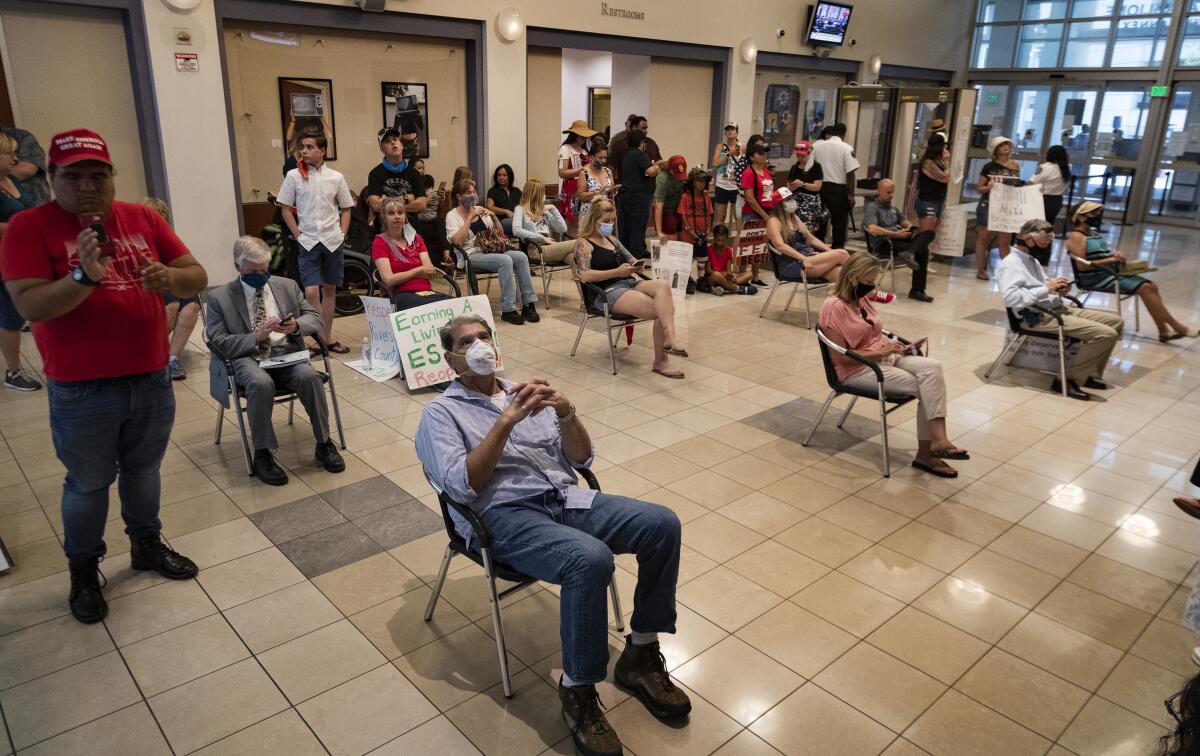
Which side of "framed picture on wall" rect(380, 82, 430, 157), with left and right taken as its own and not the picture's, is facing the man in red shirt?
front

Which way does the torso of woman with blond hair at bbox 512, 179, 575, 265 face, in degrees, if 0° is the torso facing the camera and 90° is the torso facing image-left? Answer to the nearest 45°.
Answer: approximately 315°

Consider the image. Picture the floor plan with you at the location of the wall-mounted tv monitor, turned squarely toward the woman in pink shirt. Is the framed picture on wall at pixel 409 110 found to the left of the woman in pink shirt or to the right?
right

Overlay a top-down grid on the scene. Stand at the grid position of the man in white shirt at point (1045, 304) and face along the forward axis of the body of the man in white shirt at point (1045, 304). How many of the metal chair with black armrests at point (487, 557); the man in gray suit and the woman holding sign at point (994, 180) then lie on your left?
1

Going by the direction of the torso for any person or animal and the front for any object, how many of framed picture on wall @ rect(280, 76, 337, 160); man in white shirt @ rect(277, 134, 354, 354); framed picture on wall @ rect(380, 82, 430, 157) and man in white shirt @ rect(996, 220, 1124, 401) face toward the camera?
3

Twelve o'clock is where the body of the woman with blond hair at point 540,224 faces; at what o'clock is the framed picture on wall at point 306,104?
The framed picture on wall is roughly at 5 o'clock from the woman with blond hair.

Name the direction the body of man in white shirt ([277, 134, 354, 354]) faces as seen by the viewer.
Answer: toward the camera

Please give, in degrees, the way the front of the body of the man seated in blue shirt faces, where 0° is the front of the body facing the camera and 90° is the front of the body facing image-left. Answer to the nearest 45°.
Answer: approximately 315°

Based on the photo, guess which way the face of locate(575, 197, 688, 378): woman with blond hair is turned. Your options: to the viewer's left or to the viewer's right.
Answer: to the viewer's right

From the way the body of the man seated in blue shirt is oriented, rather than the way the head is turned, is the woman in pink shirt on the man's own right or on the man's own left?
on the man's own left

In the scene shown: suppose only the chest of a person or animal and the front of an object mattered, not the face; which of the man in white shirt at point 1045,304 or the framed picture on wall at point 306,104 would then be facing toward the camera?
the framed picture on wall

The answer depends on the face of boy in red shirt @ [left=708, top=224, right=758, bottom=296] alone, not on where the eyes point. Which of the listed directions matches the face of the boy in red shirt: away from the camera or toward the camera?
toward the camera

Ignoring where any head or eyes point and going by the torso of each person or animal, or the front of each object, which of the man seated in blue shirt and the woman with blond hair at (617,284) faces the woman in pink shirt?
the woman with blond hair

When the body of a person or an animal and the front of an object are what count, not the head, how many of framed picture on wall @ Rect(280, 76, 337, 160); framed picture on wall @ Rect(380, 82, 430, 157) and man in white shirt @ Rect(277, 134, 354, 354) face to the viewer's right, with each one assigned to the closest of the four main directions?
0

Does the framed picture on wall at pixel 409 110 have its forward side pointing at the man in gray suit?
yes

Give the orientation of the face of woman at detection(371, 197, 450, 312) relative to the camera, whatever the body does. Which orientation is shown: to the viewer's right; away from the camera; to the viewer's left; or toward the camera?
toward the camera

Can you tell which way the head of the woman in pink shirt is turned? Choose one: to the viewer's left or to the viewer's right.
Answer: to the viewer's right
